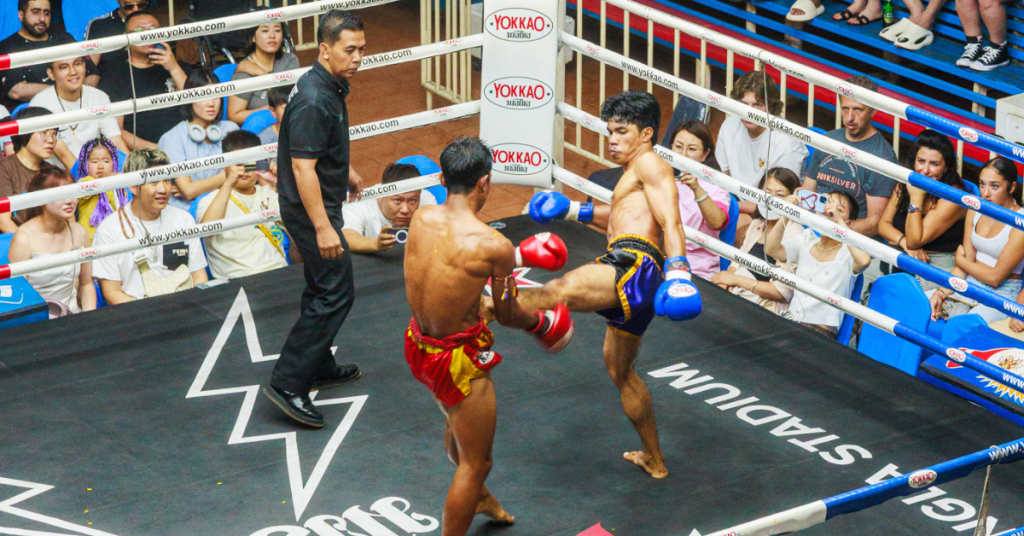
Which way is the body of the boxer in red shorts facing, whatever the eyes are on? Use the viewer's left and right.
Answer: facing away from the viewer and to the right of the viewer

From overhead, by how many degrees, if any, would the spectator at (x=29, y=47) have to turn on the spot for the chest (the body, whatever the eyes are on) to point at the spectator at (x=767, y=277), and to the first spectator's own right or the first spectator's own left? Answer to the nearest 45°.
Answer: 0° — they already face them

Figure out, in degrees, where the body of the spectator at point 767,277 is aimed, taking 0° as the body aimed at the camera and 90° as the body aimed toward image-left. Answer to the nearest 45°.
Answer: approximately 45°
